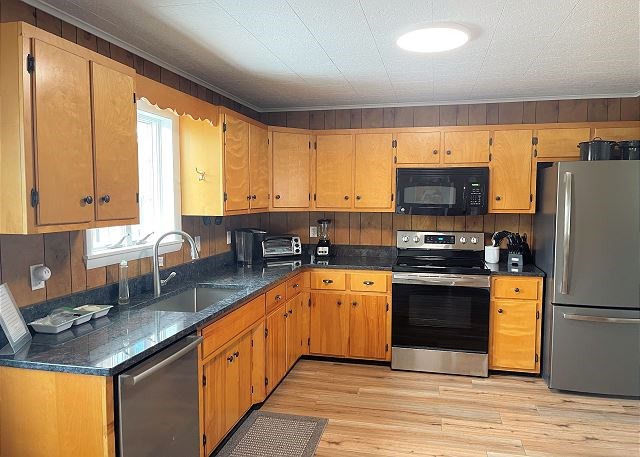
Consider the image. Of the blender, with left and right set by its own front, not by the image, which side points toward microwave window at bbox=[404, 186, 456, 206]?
left

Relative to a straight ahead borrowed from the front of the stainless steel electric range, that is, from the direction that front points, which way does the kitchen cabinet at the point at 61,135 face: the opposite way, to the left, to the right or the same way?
to the left

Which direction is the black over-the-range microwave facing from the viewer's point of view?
toward the camera

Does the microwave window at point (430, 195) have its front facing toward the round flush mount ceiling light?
yes

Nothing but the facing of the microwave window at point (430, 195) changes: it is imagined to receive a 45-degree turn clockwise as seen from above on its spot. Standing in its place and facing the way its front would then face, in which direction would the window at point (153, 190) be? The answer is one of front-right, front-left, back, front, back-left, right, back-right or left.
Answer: front

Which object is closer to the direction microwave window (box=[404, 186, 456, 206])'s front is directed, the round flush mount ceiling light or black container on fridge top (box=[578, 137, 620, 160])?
the round flush mount ceiling light

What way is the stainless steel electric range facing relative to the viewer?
toward the camera

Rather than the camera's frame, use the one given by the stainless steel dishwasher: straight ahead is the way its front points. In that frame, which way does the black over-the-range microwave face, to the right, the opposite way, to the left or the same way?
to the right

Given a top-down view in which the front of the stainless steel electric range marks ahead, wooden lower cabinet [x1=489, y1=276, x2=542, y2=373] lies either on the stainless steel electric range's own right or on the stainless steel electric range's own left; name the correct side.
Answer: on the stainless steel electric range's own left

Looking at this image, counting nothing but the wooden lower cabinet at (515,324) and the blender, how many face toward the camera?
2

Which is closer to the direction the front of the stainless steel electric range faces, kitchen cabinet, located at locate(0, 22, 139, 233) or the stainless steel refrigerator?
the kitchen cabinet

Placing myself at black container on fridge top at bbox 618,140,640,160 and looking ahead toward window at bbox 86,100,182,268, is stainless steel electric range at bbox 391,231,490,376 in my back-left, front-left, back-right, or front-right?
front-right
